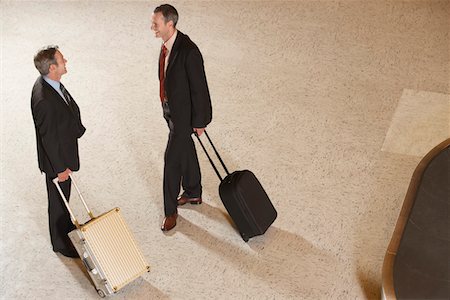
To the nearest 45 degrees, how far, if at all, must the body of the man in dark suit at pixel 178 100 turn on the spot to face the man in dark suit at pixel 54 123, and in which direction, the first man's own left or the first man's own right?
approximately 45° to the first man's own right

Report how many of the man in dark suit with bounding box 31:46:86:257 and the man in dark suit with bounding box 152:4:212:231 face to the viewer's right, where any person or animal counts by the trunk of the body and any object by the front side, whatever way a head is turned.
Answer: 1

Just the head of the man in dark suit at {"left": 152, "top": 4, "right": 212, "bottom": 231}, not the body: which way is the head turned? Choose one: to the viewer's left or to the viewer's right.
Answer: to the viewer's left

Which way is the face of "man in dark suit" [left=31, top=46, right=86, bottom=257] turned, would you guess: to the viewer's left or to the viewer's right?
to the viewer's right

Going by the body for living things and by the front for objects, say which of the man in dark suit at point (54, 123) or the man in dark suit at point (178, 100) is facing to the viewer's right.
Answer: the man in dark suit at point (54, 123)

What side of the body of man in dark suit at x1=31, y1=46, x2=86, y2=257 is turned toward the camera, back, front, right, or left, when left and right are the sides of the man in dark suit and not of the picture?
right

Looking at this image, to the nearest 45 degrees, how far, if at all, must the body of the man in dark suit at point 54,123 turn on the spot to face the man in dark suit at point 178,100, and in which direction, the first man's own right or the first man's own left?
0° — they already face them
